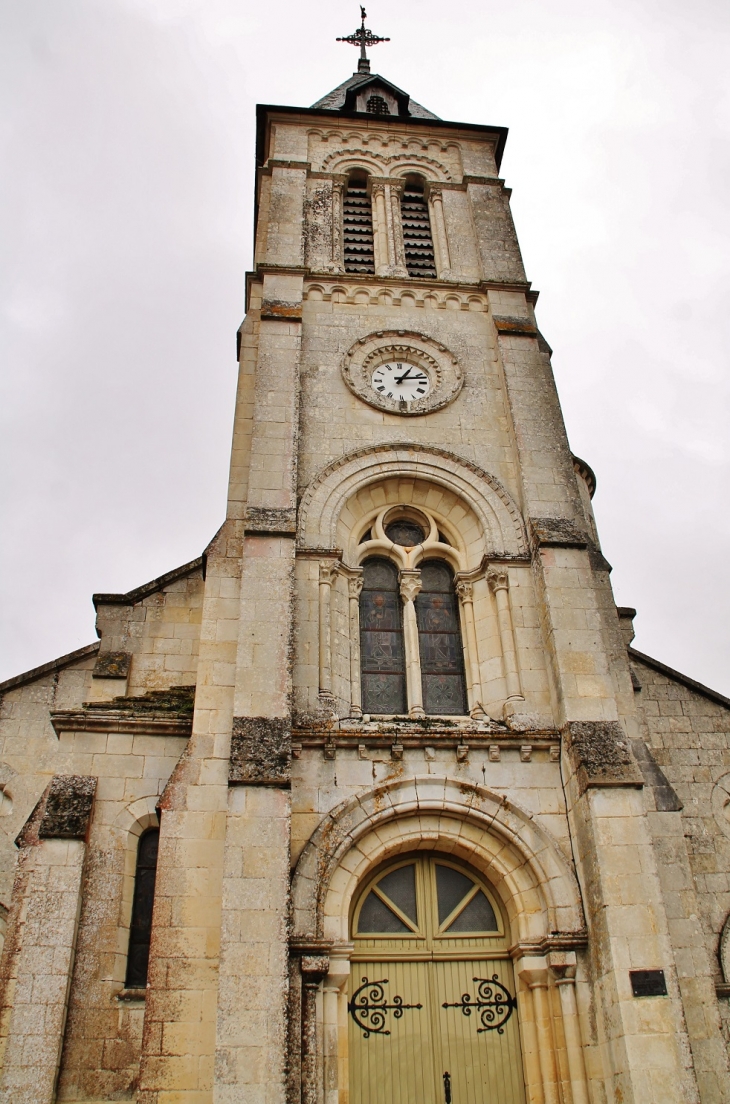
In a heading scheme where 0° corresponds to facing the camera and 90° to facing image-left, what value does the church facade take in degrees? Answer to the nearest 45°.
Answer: approximately 0°
